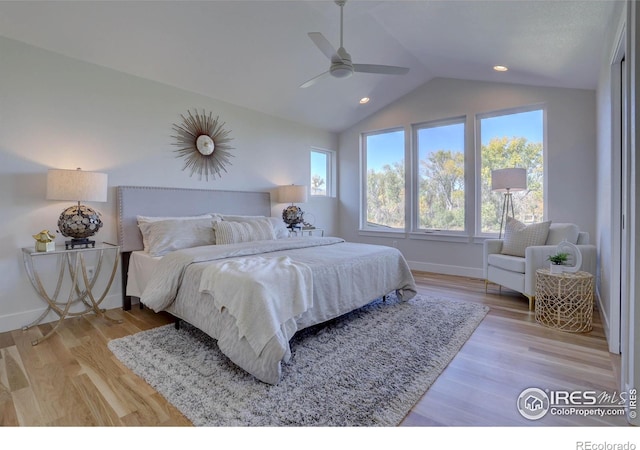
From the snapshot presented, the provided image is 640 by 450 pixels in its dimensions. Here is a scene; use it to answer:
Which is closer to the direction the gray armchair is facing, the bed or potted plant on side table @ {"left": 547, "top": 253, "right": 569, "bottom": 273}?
the bed

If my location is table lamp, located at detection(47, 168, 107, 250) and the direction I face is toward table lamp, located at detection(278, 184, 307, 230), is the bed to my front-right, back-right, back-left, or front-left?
front-right

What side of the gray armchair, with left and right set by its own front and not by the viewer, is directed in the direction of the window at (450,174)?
right

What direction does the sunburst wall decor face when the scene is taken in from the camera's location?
facing the viewer and to the right of the viewer

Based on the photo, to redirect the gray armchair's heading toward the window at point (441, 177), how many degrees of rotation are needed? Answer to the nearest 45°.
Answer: approximately 90° to its right

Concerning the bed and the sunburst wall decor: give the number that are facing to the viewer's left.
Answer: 0

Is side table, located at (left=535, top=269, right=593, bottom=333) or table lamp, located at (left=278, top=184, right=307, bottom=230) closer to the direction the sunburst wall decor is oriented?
the side table

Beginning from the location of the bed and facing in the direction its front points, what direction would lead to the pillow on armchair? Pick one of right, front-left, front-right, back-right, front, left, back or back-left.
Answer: front-left

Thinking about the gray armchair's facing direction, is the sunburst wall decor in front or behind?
in front

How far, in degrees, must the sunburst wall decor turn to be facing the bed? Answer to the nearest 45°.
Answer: approximately 45° to its right

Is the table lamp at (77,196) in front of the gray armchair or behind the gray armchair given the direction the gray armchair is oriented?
in front

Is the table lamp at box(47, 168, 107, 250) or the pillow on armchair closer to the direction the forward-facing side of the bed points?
the pillow on armchair

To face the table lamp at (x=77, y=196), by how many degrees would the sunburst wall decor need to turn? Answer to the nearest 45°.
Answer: approximately 90° to its right

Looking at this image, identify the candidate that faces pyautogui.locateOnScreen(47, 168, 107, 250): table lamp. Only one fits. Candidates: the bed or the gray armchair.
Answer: the gray armchair

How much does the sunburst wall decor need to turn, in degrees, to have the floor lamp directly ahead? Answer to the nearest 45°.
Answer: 0° — it already faces it

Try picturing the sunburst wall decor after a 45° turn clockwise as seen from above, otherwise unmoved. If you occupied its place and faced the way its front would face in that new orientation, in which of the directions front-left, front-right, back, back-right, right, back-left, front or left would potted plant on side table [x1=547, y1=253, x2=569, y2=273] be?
front-left

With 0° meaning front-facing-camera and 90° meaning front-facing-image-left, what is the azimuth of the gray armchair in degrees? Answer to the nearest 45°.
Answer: approximately 45°

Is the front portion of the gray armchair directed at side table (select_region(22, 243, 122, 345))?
yes

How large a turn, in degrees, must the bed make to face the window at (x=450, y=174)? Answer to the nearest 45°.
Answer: approximately 90° to its left
